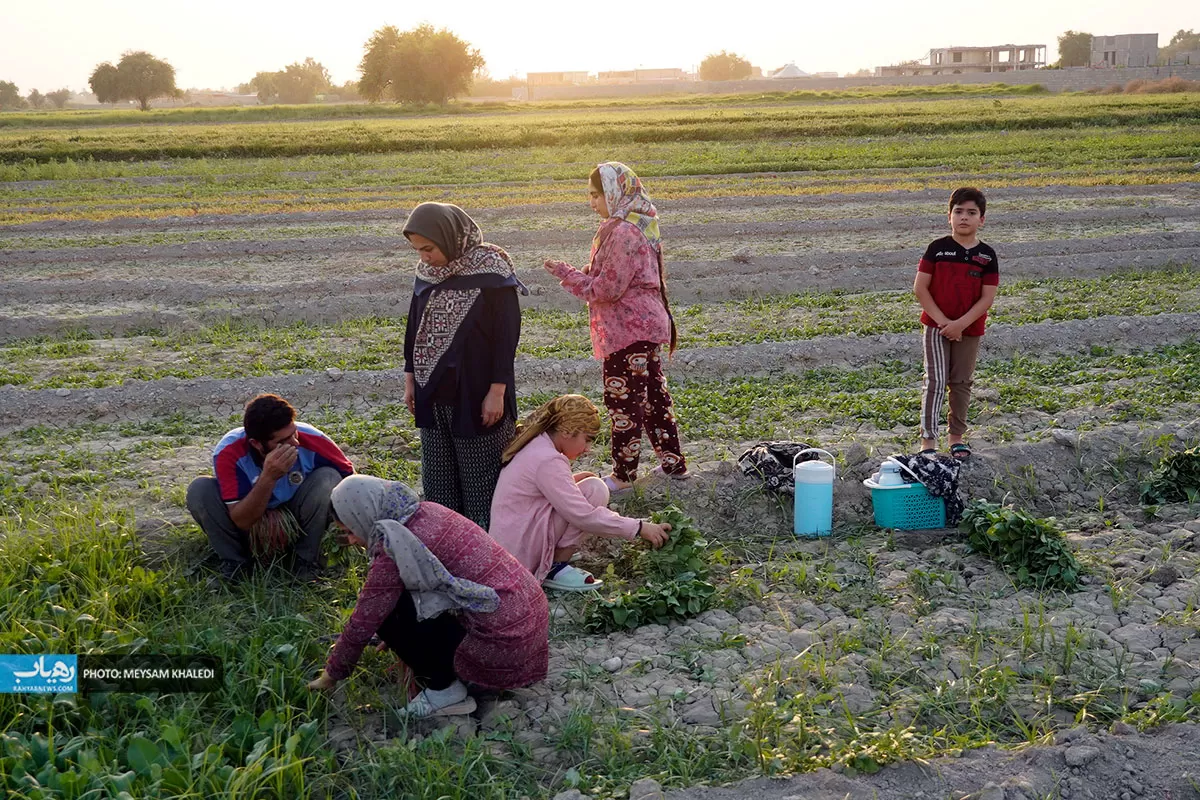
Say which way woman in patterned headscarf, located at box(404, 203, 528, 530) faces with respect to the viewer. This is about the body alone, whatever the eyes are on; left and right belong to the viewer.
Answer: facing the viewer and to the left of the viewer

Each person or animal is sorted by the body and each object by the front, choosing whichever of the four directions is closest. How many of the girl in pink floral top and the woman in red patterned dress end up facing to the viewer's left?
2

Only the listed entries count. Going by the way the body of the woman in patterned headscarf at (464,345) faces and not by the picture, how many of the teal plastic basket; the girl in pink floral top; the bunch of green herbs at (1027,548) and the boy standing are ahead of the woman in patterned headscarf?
0

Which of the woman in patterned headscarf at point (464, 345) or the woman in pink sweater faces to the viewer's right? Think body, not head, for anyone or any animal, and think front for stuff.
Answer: the woman in pink sweater

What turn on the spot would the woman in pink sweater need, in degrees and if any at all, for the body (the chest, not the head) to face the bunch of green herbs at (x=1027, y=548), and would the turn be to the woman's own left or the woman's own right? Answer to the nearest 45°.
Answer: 0° — they already face it

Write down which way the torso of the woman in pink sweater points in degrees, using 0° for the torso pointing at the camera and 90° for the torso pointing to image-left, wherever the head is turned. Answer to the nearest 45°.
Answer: approximately 270°

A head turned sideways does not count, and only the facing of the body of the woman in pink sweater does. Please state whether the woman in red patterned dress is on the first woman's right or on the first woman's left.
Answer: on the first woman's right

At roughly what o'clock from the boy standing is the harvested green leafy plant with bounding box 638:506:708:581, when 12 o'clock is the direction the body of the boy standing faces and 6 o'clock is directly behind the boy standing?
The harvested green leafy plant is roughly at 1 o'clock from the boy standing.

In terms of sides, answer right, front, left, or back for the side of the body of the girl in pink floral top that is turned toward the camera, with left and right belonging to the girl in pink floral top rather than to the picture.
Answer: left

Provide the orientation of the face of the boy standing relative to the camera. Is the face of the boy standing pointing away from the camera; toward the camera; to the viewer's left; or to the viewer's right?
toward the camera
